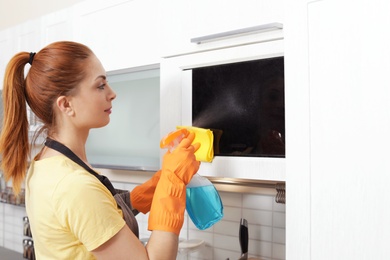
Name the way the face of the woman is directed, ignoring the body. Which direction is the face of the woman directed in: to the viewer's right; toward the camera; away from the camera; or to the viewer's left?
to the viewer's right

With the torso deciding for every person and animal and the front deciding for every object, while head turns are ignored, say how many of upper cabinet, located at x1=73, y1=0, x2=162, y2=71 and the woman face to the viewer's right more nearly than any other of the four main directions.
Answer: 1

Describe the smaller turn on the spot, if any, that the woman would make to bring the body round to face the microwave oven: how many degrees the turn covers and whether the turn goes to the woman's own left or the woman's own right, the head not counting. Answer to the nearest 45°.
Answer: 0° — they already face it

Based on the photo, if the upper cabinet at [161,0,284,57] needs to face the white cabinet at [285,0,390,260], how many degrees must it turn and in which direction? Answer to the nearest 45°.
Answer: approximately 90° to its left

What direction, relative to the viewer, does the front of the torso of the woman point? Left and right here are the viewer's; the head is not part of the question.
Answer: facing to the right of the viewer

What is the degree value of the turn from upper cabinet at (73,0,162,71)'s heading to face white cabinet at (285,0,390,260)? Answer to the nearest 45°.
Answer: approximately 90° to its left

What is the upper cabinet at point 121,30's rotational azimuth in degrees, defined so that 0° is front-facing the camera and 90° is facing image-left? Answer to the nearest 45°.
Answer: approximately 45°
